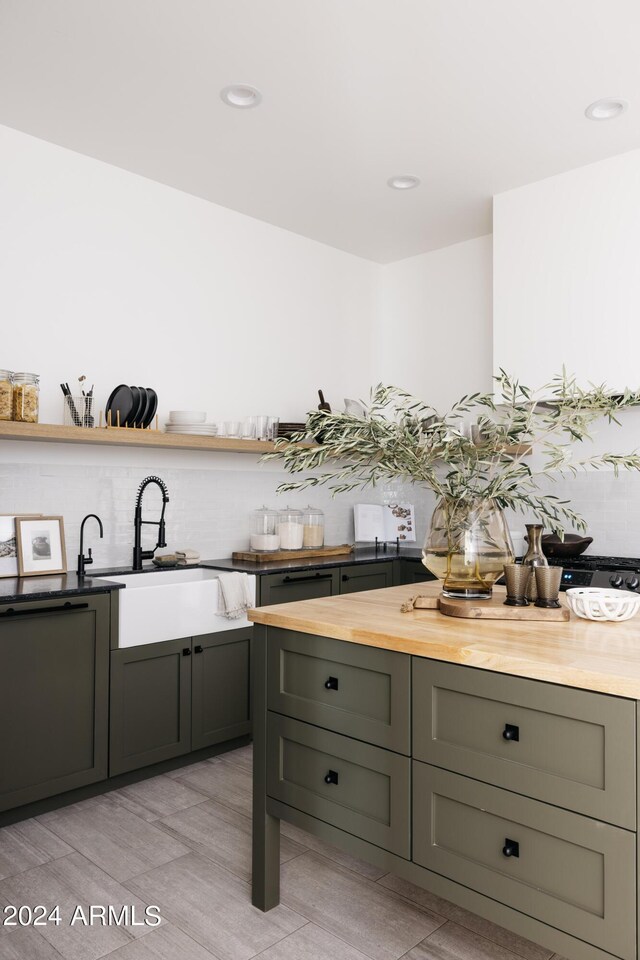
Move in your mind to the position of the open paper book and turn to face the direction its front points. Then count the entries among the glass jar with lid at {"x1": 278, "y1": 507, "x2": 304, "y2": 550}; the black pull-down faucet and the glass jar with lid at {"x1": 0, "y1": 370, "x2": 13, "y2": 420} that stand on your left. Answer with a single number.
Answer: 0

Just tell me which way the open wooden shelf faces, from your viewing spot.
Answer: facing the viewer and to the right of the viewer

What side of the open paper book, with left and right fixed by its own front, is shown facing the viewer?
front

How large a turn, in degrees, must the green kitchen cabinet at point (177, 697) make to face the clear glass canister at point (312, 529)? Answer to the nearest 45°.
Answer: approximately 90° to its left

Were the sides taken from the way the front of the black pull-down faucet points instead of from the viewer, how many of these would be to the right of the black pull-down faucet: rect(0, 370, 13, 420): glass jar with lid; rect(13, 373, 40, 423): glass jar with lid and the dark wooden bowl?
2

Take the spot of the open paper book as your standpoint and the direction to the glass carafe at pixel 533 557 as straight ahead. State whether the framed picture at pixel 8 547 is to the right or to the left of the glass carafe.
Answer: right

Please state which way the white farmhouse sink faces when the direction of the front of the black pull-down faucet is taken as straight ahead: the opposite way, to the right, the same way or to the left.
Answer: the same way

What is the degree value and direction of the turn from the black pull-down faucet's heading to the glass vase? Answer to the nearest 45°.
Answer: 0° — it already faces it

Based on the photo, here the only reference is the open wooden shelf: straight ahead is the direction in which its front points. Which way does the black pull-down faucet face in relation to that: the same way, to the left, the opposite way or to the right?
the same way

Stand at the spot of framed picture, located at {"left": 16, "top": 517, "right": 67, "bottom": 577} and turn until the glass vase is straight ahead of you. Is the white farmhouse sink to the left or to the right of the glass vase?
left

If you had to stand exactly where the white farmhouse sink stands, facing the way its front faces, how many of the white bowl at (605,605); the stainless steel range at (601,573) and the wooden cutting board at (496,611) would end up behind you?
0

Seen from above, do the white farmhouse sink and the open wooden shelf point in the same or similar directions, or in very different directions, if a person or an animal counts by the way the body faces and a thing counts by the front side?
same or similar directions

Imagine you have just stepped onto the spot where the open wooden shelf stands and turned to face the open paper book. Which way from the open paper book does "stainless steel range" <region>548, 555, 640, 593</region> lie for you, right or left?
right
